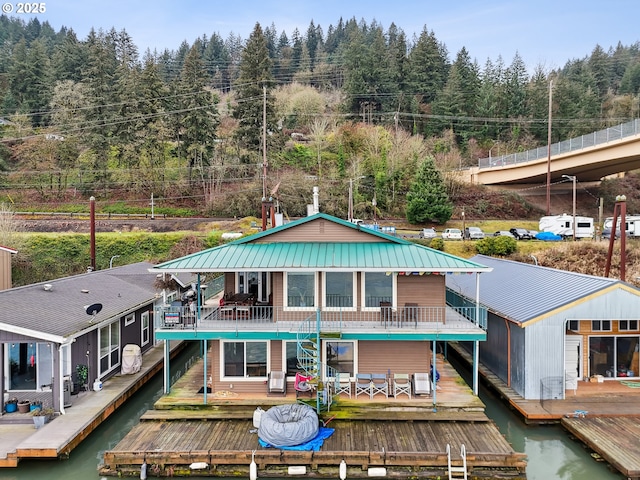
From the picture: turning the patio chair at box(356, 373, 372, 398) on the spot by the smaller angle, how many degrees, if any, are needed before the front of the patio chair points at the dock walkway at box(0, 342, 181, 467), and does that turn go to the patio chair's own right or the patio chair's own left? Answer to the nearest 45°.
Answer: approximately 90° to the patio chair's own right

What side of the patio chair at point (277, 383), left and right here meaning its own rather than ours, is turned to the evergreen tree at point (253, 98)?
back

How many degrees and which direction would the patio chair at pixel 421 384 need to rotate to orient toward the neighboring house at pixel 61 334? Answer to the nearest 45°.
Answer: approximately 90° to its right

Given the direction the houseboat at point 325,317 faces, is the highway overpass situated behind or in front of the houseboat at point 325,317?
behind

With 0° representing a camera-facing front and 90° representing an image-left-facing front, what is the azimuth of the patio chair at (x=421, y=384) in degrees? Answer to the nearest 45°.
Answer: approximately 0°

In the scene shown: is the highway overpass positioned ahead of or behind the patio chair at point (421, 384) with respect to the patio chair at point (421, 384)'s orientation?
behind

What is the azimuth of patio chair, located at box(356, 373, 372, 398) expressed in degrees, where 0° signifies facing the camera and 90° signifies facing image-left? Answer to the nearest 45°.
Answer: approximately 0°

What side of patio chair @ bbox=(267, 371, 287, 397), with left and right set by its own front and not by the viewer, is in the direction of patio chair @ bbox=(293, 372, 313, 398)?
left

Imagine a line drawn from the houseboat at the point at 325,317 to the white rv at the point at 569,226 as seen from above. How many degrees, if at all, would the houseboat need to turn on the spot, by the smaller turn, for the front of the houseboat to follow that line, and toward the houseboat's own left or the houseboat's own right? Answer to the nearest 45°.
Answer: approximately 135° to the houseboat's own left
